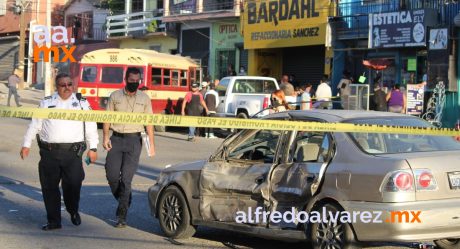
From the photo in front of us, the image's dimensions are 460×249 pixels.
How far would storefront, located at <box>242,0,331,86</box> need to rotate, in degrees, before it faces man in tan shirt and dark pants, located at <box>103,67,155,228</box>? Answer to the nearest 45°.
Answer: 0° — it already faces them

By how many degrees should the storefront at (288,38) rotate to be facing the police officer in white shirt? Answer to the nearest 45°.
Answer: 0° — it already faces them

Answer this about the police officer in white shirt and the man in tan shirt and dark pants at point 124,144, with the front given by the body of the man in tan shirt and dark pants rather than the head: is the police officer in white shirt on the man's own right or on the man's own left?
on the man's own right

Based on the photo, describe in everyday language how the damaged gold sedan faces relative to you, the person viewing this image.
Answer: facing away from the viewer and to the left of the viewer

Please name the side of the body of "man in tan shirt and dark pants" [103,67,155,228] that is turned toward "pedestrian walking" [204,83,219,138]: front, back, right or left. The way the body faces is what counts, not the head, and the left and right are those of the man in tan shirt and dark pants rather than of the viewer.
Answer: back

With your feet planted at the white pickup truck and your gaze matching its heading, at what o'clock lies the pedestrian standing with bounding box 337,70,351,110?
The pedestrian standing is roughly at 5 o'clock from the white pickup truck.

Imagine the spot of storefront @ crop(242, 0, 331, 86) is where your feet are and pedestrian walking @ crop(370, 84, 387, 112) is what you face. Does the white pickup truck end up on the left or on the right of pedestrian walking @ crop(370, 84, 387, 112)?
right

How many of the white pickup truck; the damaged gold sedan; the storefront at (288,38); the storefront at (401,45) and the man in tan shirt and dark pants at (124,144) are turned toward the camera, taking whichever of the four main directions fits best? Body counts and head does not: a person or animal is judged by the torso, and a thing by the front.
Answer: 3

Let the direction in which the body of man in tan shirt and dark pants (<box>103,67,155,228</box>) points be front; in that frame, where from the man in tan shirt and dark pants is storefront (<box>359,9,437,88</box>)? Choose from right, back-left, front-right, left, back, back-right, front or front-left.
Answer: back-left
